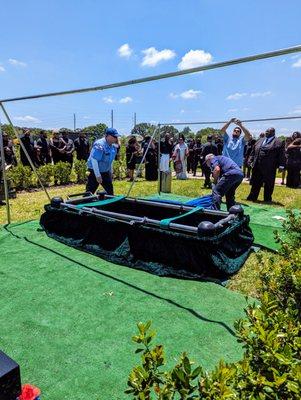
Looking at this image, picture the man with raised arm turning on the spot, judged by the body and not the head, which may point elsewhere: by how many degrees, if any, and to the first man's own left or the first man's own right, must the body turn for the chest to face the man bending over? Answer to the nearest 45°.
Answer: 0° — they already face them

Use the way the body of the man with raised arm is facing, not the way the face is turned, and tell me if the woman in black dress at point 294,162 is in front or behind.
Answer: behind

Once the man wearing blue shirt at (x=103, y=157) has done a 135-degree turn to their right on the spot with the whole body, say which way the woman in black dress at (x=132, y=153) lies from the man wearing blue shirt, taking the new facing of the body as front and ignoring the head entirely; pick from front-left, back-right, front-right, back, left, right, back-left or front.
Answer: right

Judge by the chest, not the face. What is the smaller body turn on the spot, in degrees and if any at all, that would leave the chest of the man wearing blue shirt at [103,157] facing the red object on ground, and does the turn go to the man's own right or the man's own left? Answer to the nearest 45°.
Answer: approximately 45° to the man's own right

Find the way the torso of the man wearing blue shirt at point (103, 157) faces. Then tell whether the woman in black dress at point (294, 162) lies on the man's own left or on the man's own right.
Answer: on the man's own left

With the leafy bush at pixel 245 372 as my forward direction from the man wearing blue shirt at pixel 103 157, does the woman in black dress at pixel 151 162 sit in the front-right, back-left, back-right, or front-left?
back-left

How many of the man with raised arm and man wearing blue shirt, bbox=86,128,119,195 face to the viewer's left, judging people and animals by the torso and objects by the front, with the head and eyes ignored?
0

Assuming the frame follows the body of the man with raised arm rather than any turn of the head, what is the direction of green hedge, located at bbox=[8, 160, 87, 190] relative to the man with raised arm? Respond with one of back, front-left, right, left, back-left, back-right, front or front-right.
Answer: right

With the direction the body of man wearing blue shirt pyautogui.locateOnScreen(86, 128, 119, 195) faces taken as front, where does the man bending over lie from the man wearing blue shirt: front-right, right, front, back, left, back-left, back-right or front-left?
front-left

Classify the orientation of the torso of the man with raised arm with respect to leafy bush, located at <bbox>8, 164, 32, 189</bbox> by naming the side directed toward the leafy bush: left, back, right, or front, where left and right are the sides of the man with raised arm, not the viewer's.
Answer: right

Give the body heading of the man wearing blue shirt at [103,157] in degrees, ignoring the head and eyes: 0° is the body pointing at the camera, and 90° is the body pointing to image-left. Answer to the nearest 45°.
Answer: approximately 315°
